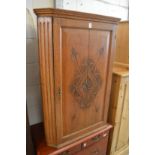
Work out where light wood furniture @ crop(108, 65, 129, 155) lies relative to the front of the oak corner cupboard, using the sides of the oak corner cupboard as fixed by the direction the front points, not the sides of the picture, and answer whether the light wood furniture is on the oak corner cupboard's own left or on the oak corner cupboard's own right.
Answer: on the oak corner cupboard's own left

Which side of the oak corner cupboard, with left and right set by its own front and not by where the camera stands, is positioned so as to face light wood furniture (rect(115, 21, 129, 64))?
left

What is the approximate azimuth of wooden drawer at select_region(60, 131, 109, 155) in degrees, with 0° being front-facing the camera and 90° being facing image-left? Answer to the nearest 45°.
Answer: approximately 315°
